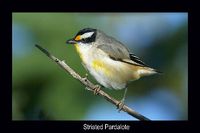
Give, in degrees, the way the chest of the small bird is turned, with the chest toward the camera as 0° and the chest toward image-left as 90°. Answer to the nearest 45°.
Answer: approximately 90°
